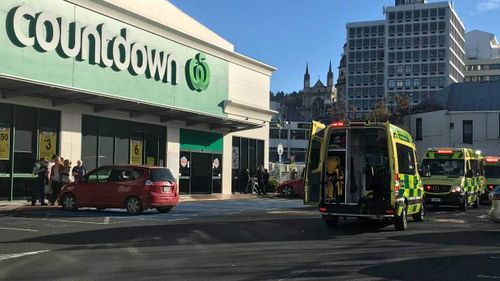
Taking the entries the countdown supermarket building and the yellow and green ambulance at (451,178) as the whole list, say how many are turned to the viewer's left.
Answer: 0

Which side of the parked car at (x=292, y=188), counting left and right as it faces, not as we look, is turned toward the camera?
left

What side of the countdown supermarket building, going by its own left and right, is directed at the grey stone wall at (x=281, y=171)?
left

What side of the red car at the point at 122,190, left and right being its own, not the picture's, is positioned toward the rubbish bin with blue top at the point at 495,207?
back

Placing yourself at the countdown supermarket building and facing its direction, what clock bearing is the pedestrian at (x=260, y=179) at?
The pedestrian is roughly at 9 o'clock from the countdown supermarket building.

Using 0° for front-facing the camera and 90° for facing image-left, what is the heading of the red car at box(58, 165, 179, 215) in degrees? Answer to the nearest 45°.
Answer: approximately 135°

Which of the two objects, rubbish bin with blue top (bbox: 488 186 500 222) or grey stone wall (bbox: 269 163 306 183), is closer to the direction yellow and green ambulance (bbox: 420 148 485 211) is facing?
the rubbish bin with blue top

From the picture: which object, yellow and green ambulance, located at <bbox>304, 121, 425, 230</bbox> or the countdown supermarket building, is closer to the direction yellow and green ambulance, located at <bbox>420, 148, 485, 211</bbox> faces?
the yellow and green ambulance

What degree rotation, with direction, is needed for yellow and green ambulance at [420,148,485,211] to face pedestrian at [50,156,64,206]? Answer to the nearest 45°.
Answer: approximately 45° to its right
